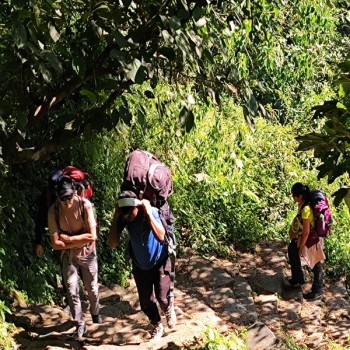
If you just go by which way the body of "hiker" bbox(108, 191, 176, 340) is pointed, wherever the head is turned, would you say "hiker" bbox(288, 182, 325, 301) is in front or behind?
behind

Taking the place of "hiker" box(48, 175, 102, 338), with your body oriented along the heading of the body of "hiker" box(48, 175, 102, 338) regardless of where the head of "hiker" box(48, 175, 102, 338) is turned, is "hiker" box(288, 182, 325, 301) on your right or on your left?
on your left

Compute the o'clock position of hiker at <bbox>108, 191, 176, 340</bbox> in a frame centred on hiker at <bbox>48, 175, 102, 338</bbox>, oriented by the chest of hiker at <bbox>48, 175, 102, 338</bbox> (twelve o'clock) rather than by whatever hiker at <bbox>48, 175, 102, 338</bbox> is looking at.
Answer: hiker at <bbox>108, 191, 176, 340</bbox> is roughly at 10 o'clock from hiker at <bbox>48, 175, 102, 338</bbox>.

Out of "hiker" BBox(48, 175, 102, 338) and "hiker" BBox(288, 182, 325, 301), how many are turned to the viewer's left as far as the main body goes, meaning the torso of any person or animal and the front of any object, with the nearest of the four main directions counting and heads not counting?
1

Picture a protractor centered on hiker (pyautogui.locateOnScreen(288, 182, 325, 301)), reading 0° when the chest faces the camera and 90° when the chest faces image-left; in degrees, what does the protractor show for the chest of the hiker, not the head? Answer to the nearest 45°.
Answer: approximately 90°

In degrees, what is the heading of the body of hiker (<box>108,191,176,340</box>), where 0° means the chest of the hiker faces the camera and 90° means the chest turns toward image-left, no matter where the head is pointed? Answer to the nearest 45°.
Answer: approximately 45°

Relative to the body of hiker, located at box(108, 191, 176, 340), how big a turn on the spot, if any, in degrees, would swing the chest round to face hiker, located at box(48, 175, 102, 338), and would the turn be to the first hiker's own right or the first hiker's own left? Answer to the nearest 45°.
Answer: approximately 45° to the first hiker's own right

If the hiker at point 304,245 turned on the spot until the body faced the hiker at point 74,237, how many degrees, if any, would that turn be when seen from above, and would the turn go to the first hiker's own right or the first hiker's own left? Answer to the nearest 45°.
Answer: approximately 45° to the first hiker's own left

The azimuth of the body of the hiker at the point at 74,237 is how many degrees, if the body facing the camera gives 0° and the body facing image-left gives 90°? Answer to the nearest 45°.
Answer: approximately 0°
